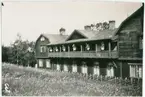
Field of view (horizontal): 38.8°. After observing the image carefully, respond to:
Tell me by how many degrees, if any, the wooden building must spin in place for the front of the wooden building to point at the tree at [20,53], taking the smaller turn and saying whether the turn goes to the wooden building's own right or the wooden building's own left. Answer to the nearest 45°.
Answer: approximately 45° to the wooden building's own right

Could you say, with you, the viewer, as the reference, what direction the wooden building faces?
facing the viewer and to the left of the viewer

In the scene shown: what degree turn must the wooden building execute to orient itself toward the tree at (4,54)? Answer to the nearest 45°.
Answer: approximately 45° to its right
